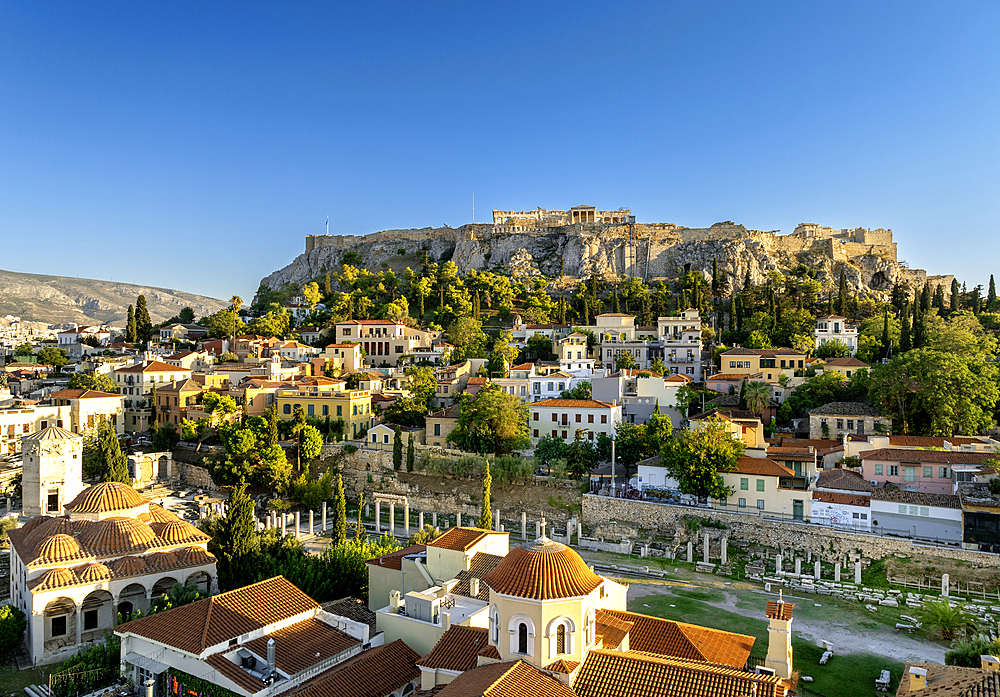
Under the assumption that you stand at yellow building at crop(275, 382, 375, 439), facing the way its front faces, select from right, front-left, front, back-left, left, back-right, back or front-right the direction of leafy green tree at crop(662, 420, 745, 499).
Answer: front-left

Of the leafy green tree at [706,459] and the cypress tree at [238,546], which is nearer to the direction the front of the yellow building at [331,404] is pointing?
the cypress tree

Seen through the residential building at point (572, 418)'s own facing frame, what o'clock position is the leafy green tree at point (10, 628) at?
The leafy green tree is roughly at 1 o'clock from the residential building.

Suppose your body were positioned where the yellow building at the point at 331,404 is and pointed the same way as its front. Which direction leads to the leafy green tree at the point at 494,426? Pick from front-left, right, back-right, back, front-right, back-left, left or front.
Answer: front-left

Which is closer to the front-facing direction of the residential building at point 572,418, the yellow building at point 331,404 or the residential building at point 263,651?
the residential building

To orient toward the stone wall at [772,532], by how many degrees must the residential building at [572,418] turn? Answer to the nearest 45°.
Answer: approximately 45° to its left

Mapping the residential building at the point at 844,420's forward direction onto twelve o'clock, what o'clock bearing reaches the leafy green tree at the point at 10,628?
The leafy green tree is roughly at 1 o'clock from the residential building.

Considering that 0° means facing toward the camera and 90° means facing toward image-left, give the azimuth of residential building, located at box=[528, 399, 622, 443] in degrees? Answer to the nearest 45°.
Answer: approximately 0°

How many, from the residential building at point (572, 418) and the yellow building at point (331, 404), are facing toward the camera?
2

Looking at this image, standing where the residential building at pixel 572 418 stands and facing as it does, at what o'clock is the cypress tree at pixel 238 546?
The cypress tree is roughly at 1 o'clock from the residential building.
